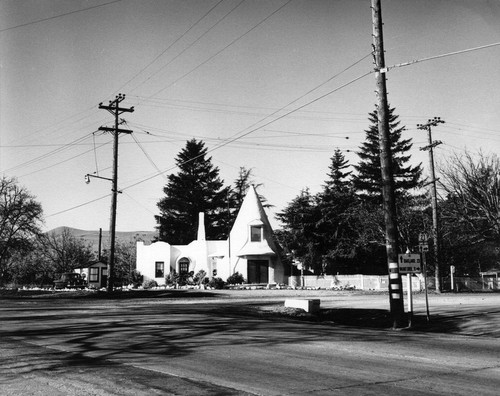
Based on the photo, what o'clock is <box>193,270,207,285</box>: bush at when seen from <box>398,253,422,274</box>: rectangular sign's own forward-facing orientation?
The bush is roughly at 5 o'clock from the rectangular sign.

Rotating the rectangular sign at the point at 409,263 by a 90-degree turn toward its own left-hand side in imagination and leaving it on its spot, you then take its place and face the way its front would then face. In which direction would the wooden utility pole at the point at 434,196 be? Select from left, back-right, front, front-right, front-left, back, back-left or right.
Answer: left

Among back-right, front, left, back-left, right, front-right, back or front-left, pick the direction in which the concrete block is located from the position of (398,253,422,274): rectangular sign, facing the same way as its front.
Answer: back-right

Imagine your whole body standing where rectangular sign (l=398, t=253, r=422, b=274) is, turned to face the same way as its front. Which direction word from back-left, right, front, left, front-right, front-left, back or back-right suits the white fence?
back

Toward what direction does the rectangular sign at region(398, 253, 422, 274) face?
toward the camera

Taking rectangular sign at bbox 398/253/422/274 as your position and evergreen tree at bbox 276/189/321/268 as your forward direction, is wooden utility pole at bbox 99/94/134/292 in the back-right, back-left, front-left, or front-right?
front-left

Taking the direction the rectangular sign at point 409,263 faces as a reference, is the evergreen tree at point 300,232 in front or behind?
behind

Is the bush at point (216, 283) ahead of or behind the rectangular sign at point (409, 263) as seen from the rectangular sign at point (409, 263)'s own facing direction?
behind
